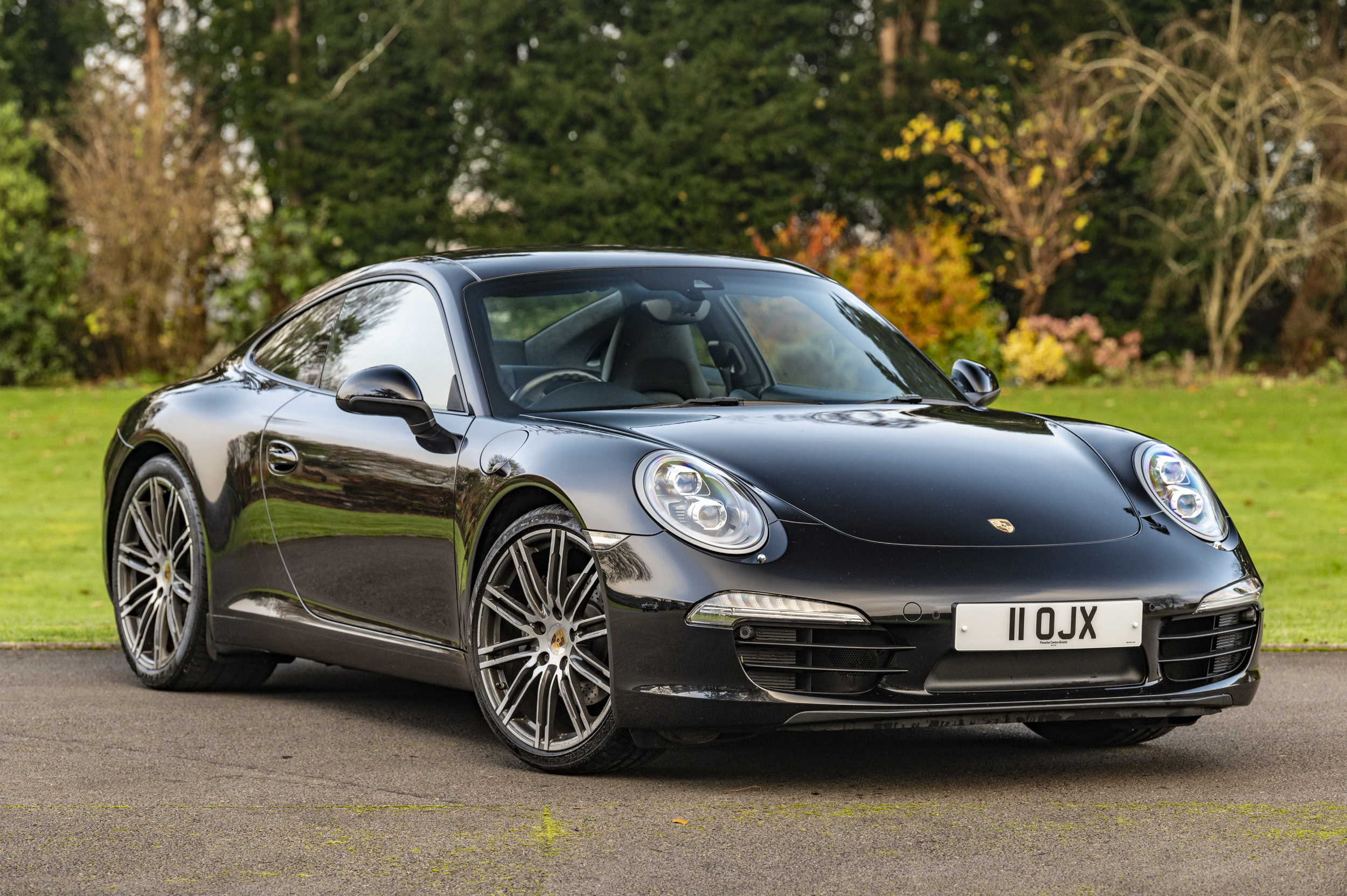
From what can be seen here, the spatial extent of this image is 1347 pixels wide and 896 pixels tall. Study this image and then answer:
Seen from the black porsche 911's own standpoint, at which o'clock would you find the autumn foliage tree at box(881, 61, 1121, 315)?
The autumn foliage tree is roughly at 8 o'clock from the black porsche 911.

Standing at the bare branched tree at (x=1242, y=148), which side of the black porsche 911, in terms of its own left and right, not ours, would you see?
left

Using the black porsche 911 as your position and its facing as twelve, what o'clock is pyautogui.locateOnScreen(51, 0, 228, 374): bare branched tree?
The bare branched tree is roughly at 7 o'clock from the black porsche 911.

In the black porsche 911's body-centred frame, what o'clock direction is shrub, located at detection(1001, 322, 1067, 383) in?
The shrub is roughly at 8 o'clock from the black porsche 911.

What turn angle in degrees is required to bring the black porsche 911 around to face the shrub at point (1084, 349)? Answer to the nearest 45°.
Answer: approximately 135° to its left

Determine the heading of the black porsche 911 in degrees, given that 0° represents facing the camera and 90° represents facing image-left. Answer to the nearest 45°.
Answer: approximately 315°

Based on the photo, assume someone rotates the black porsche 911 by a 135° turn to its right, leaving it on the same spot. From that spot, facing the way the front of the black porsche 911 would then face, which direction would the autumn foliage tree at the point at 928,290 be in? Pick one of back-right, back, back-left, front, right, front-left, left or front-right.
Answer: right
